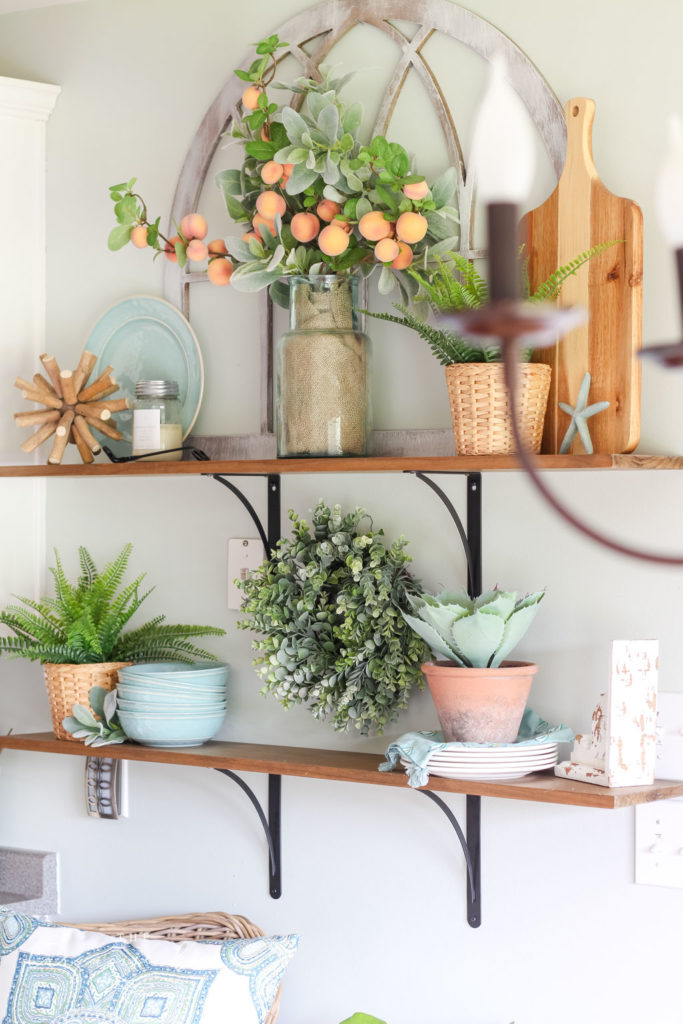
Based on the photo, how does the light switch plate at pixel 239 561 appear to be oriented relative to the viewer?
toward the camera

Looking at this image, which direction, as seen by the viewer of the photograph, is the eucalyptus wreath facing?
facing the viewer

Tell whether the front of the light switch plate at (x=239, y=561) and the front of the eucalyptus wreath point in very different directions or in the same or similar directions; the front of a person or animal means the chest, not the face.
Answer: same or similar directions

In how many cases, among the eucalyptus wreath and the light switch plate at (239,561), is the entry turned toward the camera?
2
